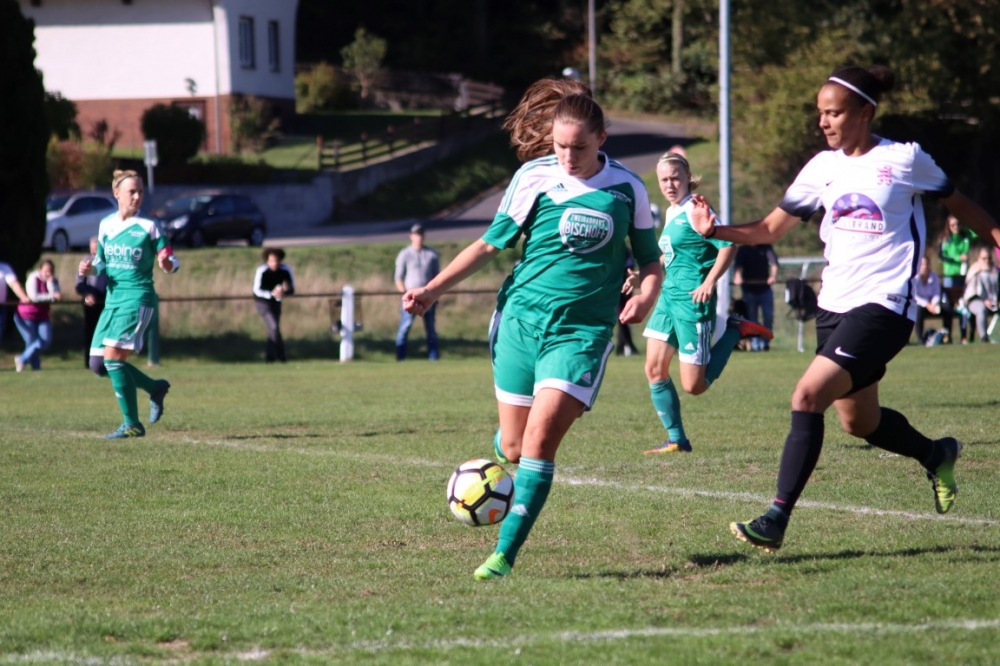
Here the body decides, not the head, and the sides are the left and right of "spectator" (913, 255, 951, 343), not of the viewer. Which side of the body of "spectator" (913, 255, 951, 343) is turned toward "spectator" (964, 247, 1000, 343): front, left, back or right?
left

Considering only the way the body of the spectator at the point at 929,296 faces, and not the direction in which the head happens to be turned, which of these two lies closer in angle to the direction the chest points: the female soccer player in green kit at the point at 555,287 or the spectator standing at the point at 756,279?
the female soccer player in green kit

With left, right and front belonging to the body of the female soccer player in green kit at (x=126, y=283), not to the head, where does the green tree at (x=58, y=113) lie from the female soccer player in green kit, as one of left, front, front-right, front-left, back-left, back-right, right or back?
back-right

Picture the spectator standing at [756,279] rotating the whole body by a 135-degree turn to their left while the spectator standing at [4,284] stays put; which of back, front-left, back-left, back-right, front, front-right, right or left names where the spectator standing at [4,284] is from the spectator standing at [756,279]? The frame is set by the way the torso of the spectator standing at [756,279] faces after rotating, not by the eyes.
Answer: back-left

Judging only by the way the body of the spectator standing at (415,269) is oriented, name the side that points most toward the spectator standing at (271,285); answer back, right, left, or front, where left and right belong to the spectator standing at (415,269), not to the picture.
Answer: right

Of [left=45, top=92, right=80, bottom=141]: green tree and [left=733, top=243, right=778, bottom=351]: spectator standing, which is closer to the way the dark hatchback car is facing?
the green tree

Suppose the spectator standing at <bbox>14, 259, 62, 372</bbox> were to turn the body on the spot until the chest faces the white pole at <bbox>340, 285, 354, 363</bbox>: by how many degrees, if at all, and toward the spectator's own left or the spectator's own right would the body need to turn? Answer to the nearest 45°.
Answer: approximately 45° to the spectator's own left

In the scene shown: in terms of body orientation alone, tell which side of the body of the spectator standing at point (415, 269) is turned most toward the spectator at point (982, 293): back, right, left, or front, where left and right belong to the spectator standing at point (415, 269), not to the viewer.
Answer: left

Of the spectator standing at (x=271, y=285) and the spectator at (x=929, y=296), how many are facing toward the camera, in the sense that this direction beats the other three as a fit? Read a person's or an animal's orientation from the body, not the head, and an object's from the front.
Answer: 2

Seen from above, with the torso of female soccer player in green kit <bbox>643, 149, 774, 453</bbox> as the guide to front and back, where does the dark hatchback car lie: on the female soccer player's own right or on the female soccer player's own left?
on the female soccer player's own right

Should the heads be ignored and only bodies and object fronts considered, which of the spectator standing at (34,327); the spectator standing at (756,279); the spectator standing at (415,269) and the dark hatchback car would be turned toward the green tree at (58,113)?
the dark hatchback car
